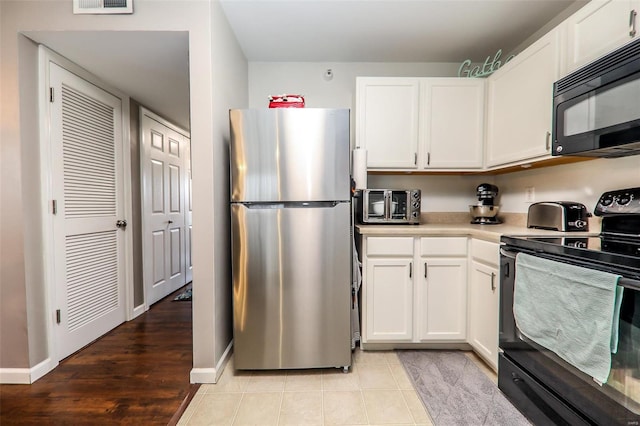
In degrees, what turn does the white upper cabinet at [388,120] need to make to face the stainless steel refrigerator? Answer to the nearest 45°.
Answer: approximately 45° to its right

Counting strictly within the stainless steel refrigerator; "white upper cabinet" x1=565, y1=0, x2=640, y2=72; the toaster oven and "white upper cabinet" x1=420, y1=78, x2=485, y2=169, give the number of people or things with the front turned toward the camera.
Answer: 3

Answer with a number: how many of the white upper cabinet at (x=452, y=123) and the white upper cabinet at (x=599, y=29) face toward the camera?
1

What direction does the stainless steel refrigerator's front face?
toward the camera

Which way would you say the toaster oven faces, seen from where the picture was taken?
facing the viewer

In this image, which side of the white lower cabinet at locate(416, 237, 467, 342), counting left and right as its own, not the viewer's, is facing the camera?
front

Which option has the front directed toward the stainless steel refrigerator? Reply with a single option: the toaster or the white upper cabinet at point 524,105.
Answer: the white upper cabinet

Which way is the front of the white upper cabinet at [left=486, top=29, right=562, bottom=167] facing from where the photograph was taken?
facing the viewer and to the left of the viewer

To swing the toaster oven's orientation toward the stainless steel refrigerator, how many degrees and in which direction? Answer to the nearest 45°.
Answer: approximately 45° to its right

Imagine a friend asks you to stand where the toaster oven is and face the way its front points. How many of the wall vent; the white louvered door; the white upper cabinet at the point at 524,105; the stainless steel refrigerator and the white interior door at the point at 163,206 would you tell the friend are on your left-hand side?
1

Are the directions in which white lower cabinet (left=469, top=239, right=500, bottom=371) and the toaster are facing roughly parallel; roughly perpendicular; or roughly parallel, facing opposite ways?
roughly perpendicular

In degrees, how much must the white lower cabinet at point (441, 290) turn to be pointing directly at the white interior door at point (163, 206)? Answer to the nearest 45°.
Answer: approximately 90° to its right

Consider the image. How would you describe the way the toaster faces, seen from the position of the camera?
facing the viewer and to the right of the viewer

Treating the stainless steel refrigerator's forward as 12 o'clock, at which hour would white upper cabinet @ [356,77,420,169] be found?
The white upper cabinet is roughly at 8 o'clock from the stainless steel refrigerator.
